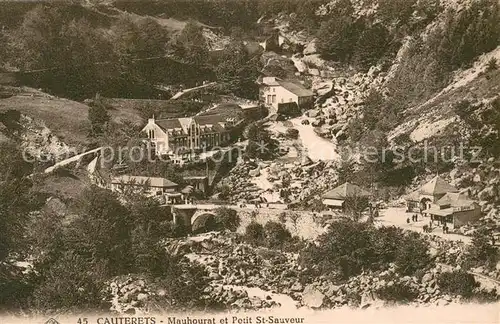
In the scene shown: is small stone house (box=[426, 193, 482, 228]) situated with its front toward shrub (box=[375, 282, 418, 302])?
yes

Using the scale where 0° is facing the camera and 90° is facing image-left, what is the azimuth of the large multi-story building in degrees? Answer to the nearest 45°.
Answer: approximately 315°

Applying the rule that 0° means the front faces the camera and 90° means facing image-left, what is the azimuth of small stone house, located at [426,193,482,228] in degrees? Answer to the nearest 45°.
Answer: approximately 45°

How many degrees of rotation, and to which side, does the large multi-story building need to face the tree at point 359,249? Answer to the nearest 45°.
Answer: approximately 45° to its left

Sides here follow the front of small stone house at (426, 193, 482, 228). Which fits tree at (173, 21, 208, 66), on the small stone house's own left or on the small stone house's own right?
on the small stone house's own right

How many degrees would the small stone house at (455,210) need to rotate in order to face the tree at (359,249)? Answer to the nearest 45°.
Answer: approximately 45° to its right
